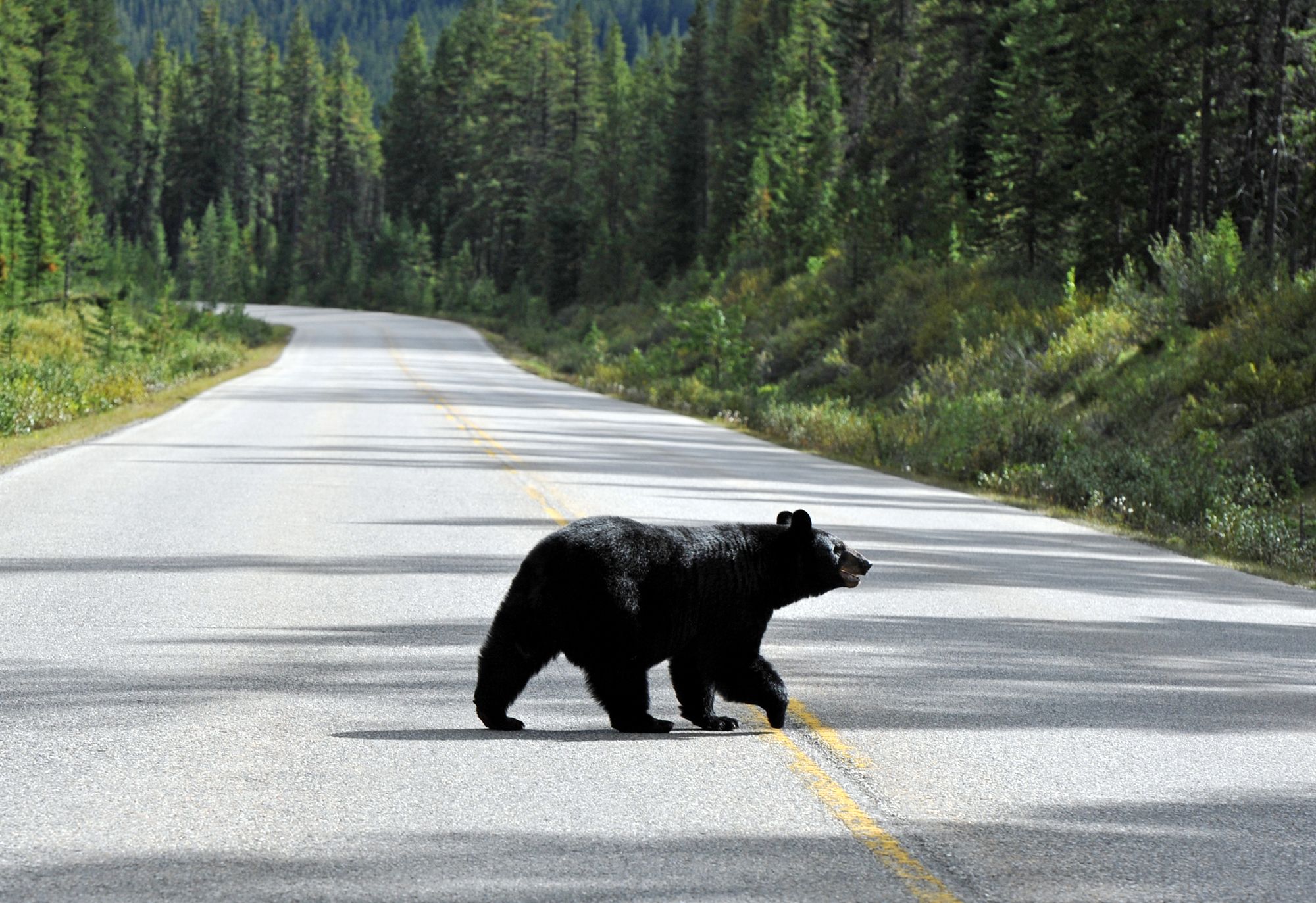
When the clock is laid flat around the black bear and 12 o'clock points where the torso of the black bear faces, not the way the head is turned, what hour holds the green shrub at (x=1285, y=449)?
The green shrub is roughly at 10 o'clock from the black bear.

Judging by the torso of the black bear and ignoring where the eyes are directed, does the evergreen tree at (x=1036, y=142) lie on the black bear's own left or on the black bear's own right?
on the black bear's own left

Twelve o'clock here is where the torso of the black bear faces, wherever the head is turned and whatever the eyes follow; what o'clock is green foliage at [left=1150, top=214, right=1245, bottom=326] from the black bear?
The green foliage is roughly at 10 o'clock from the black bear.

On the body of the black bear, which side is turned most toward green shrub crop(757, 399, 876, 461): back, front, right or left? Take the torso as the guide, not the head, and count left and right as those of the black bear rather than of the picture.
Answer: left

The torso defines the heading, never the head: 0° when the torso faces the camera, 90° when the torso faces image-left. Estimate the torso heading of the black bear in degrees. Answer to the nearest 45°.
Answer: approximately 270°
